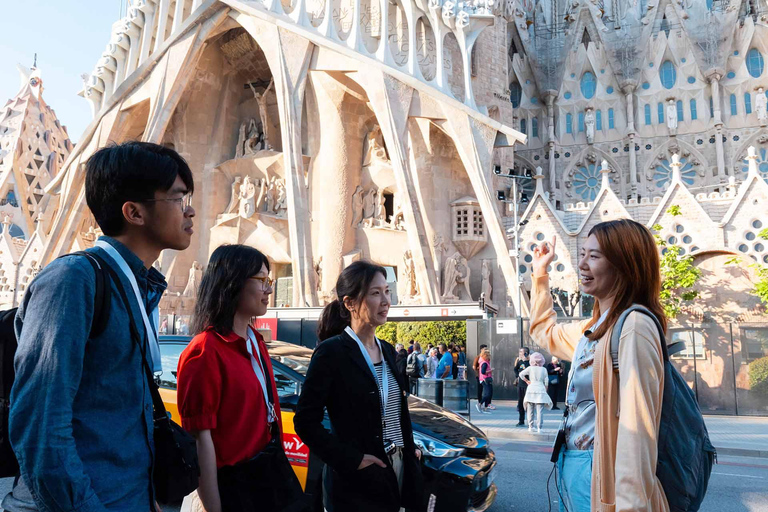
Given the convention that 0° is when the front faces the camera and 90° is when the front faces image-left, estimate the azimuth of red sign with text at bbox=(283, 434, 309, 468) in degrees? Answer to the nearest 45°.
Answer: approximately 45°

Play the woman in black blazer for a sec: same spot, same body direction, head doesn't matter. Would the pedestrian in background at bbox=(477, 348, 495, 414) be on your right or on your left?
on your left

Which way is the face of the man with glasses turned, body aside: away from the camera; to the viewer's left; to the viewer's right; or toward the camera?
to the viewer's right

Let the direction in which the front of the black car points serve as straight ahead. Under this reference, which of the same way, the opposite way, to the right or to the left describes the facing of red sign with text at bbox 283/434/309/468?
to the right

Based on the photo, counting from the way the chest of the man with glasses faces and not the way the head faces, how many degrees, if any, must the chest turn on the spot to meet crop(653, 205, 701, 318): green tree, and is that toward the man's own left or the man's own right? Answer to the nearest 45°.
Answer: approximately 45° to the man's own left

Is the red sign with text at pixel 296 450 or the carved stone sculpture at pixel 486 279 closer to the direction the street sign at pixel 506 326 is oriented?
the red sign with text

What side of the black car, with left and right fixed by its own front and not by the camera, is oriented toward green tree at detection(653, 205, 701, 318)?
left
